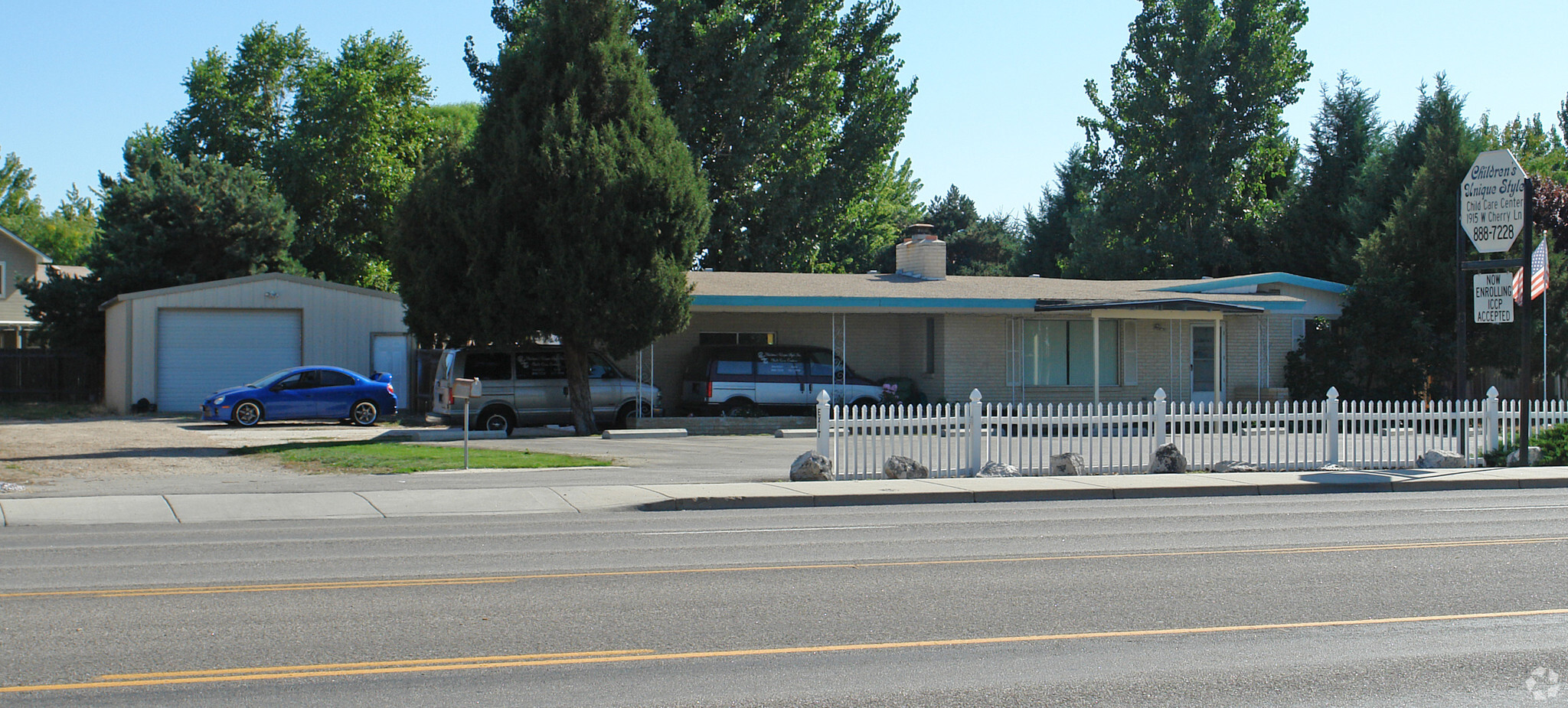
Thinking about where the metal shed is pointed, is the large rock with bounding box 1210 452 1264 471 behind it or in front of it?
in front

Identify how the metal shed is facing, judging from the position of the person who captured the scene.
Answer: facing the viewer

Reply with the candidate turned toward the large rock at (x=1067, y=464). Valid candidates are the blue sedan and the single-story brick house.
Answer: the single-story brick house

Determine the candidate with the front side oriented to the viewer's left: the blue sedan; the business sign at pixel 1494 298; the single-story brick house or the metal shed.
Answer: the blue sedan

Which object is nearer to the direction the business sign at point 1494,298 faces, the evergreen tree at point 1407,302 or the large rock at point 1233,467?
the large rock

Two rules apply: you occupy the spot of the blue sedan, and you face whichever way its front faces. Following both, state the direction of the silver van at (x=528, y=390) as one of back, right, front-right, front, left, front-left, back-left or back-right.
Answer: back-left

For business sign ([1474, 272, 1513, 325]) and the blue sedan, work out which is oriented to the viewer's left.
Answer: the blue sedan

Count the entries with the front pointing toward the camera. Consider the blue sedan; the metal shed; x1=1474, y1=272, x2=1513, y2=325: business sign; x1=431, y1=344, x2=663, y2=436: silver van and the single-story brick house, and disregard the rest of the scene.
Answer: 3

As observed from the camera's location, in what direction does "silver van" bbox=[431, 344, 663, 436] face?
facing to the right of the viewer

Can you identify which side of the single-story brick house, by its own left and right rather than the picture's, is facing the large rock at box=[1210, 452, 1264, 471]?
front

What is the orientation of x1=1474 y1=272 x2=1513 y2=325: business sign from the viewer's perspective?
toward the camera

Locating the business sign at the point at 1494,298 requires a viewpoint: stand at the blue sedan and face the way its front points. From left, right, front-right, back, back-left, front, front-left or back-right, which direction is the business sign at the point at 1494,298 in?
back-left

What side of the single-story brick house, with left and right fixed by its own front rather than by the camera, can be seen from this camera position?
front

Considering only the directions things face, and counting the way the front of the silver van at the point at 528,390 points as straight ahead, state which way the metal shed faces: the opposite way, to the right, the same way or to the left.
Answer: to the right

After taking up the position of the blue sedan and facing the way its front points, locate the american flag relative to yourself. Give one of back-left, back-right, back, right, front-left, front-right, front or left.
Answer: back-left

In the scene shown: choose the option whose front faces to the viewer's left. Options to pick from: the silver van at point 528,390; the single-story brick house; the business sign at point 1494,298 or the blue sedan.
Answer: the blue sedan

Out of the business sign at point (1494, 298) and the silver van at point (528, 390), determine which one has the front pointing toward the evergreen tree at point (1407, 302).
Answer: the silver van

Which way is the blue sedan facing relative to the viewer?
to the viewer's left

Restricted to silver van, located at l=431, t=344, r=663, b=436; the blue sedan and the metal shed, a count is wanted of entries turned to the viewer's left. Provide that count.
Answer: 1

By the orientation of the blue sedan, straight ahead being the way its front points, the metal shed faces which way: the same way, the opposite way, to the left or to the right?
to the left
